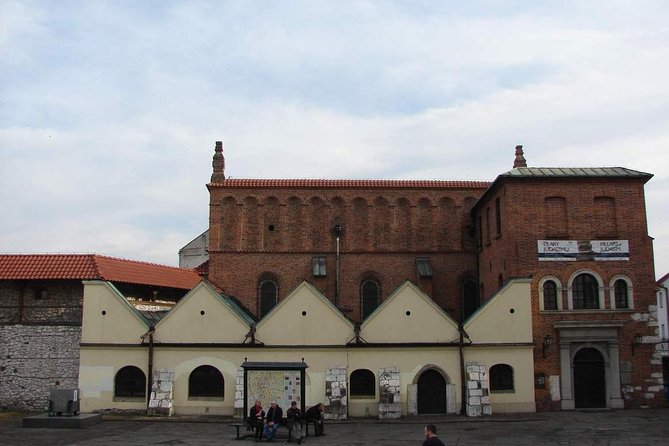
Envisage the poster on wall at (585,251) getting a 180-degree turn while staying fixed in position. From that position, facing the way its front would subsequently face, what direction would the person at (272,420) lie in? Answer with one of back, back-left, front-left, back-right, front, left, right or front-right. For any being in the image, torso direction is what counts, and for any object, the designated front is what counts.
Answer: back-left

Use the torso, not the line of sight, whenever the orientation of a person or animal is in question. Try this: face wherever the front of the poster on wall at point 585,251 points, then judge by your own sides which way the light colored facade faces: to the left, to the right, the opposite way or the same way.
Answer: the same way

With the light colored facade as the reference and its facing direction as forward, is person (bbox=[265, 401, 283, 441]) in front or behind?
in front

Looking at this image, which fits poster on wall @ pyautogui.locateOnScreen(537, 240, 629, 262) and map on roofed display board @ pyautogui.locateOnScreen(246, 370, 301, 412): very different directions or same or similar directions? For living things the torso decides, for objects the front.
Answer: same or similar directions

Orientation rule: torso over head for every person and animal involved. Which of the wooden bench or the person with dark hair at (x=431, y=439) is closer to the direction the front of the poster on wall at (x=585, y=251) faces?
the person with dark hair

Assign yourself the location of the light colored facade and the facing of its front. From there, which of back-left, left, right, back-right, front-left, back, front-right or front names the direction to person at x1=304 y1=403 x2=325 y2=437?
front

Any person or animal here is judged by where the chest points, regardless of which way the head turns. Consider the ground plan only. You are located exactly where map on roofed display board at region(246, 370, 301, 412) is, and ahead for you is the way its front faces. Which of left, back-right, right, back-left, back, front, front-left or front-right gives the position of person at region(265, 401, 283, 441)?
front

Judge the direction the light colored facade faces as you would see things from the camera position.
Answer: facing the viewer

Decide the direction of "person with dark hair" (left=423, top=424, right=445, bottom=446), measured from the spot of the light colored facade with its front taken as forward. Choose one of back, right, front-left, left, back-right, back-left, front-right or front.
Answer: front

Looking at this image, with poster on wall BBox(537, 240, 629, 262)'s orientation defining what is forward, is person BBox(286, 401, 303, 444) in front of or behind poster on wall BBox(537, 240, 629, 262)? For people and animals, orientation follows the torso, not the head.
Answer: in front
